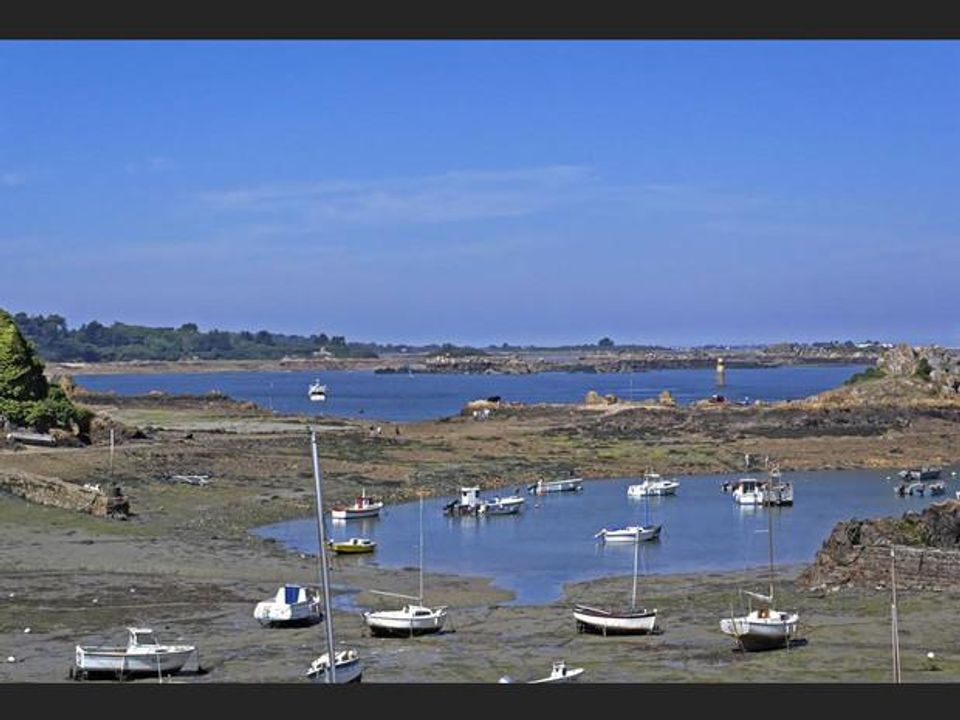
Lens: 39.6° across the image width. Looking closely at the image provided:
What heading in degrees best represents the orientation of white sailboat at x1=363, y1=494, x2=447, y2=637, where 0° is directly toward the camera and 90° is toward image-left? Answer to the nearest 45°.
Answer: approximately 270°

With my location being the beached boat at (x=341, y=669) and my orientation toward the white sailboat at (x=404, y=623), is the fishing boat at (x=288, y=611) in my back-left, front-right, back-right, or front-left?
front-left

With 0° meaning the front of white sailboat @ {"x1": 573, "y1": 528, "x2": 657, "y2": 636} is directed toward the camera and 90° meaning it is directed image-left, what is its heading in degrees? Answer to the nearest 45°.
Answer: approximately 270°

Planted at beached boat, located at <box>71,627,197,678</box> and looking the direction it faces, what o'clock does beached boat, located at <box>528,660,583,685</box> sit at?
beached boat, located at <box>528,660,583,685</box> is roughly at 1 o'clock from beached boat, located at <box>71,627,197,678</box>.

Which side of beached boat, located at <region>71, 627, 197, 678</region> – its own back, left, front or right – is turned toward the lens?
right

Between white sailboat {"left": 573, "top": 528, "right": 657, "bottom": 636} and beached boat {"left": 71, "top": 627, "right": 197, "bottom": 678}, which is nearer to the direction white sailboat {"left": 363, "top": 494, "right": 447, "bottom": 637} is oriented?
the white sailboat

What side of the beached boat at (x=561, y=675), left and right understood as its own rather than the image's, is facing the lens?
right

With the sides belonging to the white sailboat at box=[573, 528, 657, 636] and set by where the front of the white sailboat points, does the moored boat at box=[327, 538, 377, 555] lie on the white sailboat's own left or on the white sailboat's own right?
on the white sailboat's own left

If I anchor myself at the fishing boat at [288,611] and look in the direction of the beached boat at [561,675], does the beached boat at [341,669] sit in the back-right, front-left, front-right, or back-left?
front-right
